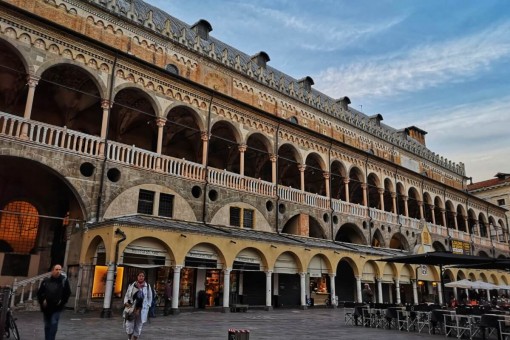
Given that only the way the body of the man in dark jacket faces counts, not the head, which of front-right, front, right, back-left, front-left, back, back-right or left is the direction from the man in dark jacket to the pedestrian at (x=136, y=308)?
left

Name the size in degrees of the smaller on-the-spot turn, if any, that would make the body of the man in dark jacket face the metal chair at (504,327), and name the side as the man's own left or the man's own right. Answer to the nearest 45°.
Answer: approximately 90° to the man's own left

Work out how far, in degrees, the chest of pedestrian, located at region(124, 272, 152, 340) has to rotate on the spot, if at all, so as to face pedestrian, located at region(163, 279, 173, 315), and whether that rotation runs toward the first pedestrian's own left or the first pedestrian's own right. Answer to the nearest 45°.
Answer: approximately 180°

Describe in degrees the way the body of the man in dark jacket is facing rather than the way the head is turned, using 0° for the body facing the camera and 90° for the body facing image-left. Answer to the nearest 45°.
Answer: approximately 0°

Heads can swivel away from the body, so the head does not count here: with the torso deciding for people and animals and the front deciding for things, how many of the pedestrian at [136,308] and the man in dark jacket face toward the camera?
2

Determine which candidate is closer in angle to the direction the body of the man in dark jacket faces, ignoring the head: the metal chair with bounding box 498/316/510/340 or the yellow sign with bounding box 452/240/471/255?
the metal chair

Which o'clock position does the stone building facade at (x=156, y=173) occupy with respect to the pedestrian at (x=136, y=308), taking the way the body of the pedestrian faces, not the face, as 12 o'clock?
The stone building facade is roughly at 6 o'clock from the pedestrian.

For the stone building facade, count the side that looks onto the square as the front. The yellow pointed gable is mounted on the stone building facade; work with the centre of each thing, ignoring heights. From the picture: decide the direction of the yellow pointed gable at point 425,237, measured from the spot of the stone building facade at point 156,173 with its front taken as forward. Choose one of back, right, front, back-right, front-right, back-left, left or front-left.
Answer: left

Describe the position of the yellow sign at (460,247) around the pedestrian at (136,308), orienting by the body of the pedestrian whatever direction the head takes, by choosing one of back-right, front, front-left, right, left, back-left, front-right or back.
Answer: back-left

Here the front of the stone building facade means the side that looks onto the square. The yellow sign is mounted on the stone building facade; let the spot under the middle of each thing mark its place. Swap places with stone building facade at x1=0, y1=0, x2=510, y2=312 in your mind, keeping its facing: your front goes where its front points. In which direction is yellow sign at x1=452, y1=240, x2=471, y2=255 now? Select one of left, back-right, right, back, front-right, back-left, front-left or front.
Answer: left

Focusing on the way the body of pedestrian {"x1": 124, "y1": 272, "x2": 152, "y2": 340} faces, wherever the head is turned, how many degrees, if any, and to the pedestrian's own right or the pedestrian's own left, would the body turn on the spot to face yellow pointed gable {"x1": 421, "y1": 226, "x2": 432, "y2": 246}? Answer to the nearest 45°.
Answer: approximately 135° to the pedestrian's own left

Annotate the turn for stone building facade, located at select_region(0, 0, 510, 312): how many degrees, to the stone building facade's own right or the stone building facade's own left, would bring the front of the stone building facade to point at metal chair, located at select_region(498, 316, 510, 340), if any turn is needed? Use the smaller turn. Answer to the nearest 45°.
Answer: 0° — it already faces it
